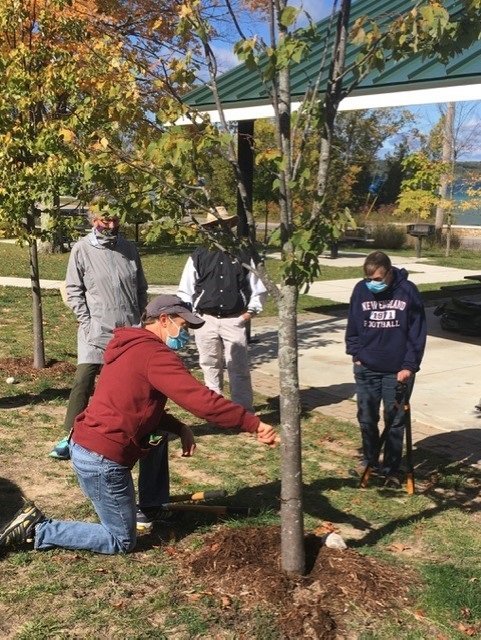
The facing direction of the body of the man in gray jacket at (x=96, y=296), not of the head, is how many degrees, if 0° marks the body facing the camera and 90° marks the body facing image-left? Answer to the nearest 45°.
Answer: approximately 0°

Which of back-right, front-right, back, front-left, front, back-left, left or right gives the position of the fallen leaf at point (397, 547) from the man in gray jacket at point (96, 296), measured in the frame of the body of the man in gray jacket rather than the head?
front-left

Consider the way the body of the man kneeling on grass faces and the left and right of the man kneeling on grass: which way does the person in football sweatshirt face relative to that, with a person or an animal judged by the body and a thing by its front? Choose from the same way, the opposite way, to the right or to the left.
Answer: to the right

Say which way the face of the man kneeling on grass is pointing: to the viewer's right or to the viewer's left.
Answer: to the viewer's right

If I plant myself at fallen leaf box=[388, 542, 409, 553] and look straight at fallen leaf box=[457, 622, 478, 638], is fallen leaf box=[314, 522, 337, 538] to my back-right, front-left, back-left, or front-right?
back-right

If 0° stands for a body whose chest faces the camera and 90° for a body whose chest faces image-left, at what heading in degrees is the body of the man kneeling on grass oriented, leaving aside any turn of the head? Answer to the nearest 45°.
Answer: approximately 270°

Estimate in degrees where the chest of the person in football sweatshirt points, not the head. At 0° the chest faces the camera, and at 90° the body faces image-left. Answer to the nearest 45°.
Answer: approximately 0°
